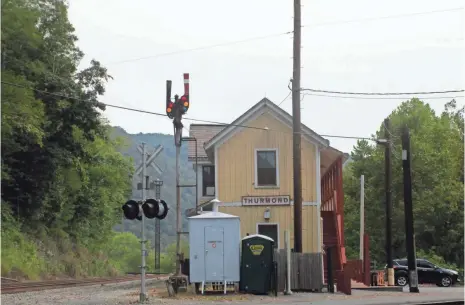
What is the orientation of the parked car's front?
to the viewer's right

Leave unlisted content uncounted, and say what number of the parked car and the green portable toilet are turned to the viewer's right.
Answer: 1

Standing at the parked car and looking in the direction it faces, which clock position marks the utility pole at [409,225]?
The utility pole is roughly at 3 o'clock from the parked car.

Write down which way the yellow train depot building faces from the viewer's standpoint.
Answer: facing the viewer

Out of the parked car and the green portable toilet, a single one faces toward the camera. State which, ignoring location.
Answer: the green portable toilet

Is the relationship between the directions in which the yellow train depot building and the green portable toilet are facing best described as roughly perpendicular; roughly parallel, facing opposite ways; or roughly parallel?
roughly parallel

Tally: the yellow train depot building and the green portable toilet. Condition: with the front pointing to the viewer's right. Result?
0

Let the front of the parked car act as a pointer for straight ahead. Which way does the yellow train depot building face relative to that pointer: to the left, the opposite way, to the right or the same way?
to the right

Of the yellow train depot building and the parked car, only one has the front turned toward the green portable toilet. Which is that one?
the yellow train depot building

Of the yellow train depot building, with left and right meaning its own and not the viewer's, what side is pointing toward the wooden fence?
front

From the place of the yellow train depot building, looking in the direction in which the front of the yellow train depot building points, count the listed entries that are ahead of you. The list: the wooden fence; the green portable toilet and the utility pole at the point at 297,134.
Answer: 3

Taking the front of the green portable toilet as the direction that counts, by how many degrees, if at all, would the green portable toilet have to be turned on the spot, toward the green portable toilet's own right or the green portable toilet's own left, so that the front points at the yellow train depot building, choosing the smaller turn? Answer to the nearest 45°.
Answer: approximately 180°

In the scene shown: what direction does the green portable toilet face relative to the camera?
toward the camera

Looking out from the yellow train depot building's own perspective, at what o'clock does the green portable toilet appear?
The green portable toilet is roughly at 12 o'clock from the yellow train depot building.

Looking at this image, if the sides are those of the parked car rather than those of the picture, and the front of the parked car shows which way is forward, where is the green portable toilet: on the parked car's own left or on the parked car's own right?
on the parked car's own right

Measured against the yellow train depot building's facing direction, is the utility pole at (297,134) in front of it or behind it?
in front

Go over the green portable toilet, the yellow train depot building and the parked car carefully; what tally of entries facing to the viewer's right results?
1
